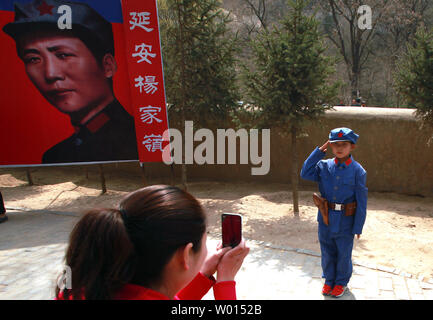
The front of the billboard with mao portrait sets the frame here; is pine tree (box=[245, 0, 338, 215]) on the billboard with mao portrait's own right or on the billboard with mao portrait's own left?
on the billboard with mao portrait's own left

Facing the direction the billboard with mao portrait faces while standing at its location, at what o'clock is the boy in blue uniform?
The boy in blue uniform is roughly at 11 o'clock from the billboard with mao portrait.

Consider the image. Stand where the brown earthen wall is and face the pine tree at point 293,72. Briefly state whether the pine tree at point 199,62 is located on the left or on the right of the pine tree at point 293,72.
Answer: right

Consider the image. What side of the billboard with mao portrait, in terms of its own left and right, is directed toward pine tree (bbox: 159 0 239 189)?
left

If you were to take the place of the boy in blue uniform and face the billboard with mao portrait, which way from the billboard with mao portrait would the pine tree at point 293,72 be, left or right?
right

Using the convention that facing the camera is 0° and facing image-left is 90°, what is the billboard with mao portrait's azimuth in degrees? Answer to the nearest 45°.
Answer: approximately 0°

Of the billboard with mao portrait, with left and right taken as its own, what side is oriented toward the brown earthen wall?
left

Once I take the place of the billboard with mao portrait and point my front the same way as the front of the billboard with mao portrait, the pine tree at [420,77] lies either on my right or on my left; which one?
on my left

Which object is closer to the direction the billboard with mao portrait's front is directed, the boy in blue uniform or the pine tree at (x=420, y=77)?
the boy in blue uniform
